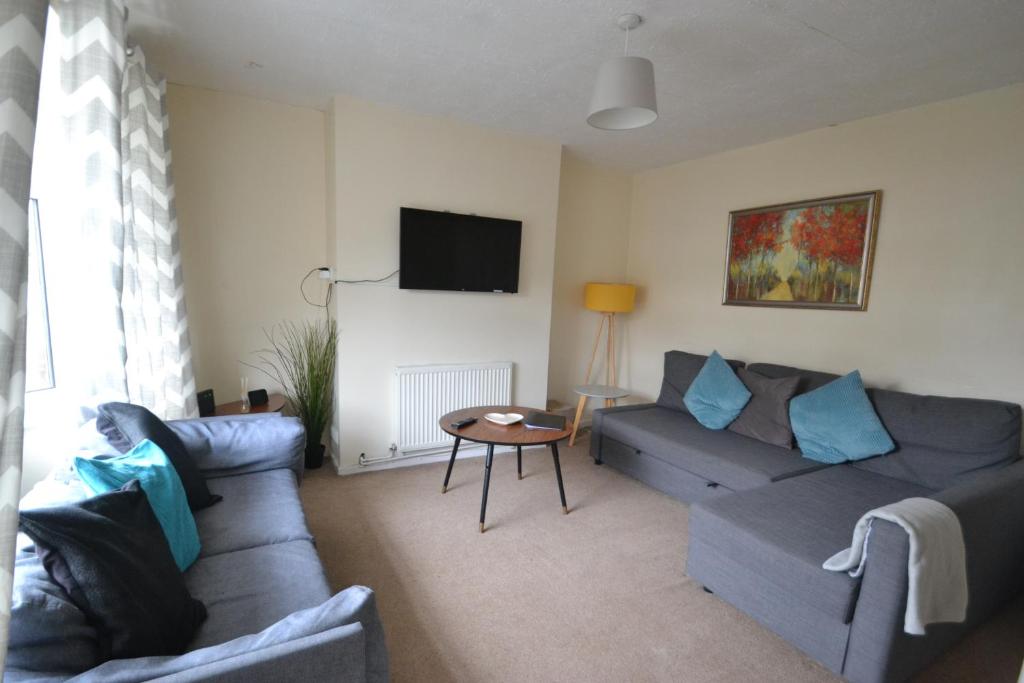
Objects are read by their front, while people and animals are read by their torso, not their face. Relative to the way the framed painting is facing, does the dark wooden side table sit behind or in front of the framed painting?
in front

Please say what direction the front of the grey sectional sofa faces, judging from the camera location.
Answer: facing the viewer and to the left of the viewer

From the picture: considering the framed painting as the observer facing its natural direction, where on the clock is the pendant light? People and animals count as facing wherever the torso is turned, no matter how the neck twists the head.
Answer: The pendant light is roughly at 11 o'clock from the framed painting.

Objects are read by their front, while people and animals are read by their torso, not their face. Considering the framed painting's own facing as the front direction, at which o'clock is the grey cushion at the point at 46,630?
The grey cushion is roughly at 11 o'clock from the framed painting.

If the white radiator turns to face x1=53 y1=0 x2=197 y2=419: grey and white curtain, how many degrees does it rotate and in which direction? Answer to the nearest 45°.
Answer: approximately 90° to its right

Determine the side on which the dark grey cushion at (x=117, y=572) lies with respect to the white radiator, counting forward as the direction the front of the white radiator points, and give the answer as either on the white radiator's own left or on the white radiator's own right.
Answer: on the white radiator's own right

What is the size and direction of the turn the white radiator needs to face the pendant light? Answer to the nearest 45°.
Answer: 0° — it already faces it

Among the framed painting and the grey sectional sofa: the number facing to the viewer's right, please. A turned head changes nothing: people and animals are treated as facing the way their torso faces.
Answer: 0

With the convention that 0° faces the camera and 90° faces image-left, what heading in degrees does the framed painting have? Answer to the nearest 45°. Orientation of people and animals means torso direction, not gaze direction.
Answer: approximately 45°

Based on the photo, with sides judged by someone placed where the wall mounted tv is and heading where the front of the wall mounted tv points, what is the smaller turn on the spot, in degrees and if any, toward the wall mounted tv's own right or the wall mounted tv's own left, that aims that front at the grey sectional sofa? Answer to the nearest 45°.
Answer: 0° — it already faces it

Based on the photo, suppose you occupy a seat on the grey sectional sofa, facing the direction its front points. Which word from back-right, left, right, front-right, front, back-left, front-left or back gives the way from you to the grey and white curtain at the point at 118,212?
front

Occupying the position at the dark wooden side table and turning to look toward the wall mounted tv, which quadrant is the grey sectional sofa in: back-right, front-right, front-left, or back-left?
front-right

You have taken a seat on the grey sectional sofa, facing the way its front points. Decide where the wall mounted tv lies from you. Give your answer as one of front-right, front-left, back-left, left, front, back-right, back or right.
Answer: front-right

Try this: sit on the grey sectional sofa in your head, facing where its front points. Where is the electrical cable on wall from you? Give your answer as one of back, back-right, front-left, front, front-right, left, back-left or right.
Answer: front-right

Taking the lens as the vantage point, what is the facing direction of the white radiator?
facing the viewer and to the right of the viewer

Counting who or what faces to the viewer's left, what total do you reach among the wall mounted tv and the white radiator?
0

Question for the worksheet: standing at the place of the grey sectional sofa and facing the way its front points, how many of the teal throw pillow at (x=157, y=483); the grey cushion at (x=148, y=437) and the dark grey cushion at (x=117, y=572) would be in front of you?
3

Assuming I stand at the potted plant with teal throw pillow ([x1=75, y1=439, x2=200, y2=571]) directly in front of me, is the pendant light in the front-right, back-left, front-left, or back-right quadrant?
front-left

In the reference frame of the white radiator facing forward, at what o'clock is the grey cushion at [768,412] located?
The grey cushion is roughly at 11 o'clock from the white radiator.

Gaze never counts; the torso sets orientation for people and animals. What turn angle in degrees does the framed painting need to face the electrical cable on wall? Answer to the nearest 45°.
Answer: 0° — it already faces it

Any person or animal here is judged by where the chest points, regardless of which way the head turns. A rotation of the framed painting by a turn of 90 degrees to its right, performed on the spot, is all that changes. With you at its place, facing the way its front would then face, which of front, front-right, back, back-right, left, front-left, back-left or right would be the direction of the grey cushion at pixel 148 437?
left
